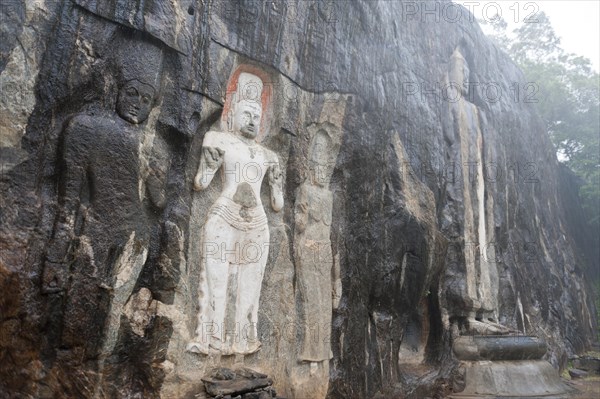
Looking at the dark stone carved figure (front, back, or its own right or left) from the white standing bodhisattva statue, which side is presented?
left

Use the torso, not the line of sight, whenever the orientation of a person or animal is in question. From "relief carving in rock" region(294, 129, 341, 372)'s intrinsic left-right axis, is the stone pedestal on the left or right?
on its left

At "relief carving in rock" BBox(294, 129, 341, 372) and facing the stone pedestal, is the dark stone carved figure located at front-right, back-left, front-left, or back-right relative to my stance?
back-right

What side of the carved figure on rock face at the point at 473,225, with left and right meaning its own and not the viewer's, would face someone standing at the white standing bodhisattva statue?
right

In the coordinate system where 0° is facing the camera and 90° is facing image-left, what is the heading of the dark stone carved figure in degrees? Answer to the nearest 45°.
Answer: approximately 315°

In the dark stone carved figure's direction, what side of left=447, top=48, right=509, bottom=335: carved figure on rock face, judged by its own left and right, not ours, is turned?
right

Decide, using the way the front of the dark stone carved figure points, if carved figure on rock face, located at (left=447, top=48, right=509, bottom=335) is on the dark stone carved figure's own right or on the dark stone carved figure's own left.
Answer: on the dark stone carved figure's own left

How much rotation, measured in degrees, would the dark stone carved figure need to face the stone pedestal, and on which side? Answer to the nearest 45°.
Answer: approximately 45° to its left

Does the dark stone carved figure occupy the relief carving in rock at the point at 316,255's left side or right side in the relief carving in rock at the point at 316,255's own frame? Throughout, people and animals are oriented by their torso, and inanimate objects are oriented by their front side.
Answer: on its right

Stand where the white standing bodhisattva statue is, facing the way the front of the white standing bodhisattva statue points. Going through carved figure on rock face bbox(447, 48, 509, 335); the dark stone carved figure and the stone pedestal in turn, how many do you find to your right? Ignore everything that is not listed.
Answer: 1

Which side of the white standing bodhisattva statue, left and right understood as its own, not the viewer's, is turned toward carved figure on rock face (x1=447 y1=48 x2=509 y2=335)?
left

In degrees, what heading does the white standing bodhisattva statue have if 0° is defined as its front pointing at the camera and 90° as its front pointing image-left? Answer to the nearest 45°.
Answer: approximately 315°
